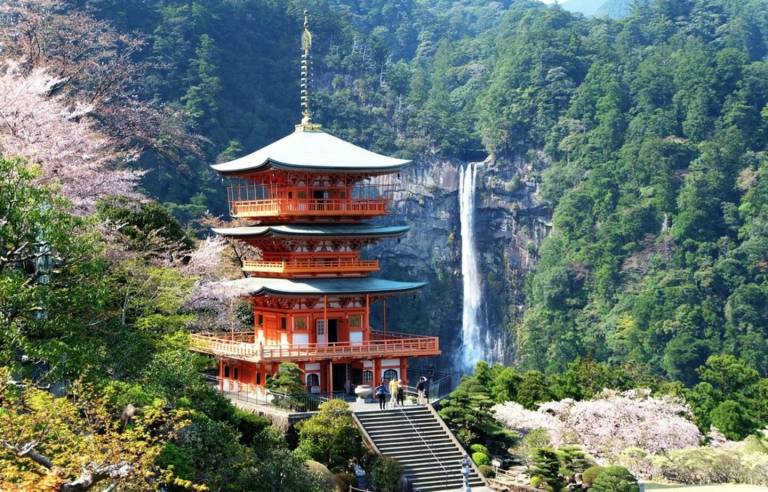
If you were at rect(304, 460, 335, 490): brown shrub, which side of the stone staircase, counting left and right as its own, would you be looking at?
right

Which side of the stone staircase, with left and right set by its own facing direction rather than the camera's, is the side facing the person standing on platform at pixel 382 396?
back

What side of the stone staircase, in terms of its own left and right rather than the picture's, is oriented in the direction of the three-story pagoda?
back

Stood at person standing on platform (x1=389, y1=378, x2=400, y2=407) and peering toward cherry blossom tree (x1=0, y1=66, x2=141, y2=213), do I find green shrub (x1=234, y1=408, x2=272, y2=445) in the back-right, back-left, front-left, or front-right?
front-left

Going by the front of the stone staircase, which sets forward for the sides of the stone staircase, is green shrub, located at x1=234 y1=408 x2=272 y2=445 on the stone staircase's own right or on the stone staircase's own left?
on the stone staircase's own right

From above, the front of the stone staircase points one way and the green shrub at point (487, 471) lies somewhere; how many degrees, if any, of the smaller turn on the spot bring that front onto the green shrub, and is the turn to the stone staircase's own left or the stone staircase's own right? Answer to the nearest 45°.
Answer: approximately 45° to the stone staircase's own left

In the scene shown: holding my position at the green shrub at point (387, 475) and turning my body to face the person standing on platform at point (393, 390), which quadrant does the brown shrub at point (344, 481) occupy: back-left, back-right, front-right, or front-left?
back-left

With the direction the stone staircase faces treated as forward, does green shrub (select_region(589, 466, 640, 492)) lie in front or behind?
in front

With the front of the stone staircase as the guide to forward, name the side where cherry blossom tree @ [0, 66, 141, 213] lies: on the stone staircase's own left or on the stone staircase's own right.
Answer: on the stone staircase's own right

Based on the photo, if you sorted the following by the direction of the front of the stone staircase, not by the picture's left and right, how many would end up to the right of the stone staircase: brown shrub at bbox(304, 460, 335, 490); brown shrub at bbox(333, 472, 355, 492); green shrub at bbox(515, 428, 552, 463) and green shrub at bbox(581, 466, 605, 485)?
2

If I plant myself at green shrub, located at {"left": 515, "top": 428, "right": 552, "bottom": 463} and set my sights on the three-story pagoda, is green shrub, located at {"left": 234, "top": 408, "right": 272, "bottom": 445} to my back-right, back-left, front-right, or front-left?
front-left

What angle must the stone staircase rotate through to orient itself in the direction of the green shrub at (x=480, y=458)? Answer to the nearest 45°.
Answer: approximately 45° to its left

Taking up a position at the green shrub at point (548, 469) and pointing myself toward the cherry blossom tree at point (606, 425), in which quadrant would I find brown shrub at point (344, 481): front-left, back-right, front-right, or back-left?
back-left
